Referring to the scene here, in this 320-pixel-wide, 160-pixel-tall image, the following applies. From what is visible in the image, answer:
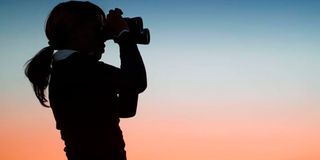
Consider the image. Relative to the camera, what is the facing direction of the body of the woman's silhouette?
to the viewer's right
